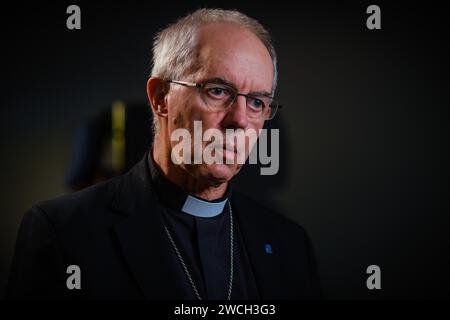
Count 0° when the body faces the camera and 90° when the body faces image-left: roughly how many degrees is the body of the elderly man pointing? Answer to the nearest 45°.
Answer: approximately 315°

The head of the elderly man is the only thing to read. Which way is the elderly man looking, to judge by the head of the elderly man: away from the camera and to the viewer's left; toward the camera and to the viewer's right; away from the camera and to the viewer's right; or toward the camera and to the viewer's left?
toward the camera and to the viewer's right
